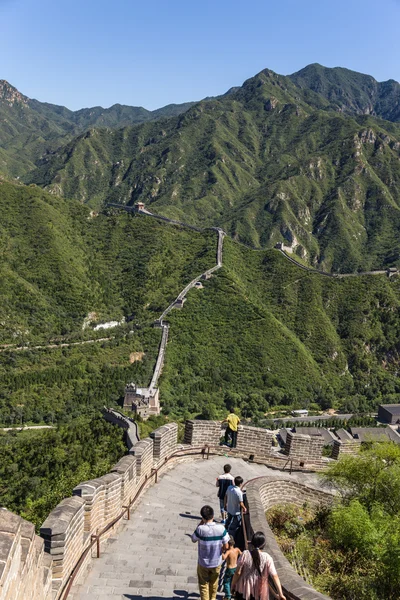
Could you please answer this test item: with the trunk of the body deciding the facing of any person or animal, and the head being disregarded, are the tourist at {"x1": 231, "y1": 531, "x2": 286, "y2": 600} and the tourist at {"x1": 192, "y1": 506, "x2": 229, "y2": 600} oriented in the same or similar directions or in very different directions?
same or similar directions

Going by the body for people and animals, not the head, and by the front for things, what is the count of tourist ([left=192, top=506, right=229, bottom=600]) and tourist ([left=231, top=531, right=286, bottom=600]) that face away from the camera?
2

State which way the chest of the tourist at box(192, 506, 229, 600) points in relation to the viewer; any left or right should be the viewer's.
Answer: facing away from the viewer

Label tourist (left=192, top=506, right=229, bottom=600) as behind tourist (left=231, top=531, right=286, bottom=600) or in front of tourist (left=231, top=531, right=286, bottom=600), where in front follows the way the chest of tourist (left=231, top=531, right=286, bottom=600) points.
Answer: in front

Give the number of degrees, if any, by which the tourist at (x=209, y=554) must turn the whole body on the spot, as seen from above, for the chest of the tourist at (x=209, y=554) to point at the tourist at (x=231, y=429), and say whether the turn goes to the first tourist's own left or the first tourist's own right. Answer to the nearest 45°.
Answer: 0° — they already face them

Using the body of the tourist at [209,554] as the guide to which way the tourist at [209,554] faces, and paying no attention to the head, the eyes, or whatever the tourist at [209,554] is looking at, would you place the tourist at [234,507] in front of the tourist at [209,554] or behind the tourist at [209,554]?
in front

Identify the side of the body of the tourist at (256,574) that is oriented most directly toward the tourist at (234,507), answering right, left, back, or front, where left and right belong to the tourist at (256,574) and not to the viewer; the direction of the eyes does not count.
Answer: front

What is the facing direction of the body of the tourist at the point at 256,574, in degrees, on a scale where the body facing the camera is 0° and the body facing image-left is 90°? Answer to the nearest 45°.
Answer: approximately 180°

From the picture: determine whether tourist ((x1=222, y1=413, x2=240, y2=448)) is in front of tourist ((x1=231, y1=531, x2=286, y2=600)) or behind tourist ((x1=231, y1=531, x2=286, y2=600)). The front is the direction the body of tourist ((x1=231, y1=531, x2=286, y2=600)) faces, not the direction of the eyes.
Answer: in front

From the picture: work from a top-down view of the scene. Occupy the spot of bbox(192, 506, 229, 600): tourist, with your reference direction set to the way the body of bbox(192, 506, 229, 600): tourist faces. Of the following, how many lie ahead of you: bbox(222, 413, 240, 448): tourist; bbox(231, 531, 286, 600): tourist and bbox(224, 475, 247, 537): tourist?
2
